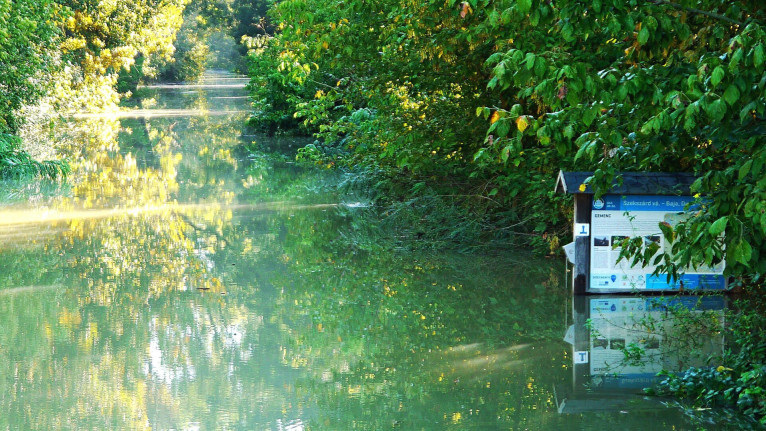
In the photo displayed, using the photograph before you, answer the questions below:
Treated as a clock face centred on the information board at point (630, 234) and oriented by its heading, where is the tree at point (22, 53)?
The tree is roughly at 4 o'clock from the information board.

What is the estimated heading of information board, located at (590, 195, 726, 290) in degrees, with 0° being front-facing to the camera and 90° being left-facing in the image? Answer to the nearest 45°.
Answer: approximately 0°
